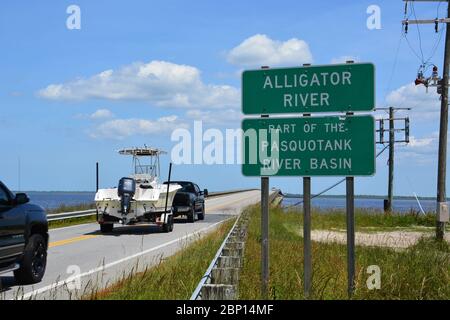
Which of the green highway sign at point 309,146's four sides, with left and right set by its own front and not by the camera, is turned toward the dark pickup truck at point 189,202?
back

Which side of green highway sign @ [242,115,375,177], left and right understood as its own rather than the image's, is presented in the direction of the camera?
front

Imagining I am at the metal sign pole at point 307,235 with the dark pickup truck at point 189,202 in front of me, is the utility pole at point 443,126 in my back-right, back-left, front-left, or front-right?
front-right

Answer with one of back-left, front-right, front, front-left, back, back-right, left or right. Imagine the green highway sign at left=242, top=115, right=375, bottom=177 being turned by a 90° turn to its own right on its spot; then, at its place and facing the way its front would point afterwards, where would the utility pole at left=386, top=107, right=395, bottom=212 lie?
right

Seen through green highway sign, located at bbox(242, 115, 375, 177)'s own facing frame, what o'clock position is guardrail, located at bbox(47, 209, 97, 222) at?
The guardrail is roughly at 5 o'clock from the green highway sign.
